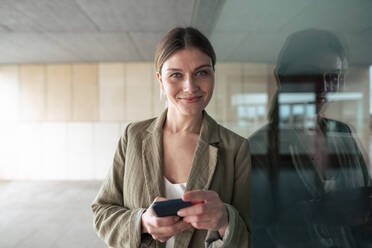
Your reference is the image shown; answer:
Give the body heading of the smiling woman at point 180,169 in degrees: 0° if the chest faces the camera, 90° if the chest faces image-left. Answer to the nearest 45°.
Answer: approximately 0°
